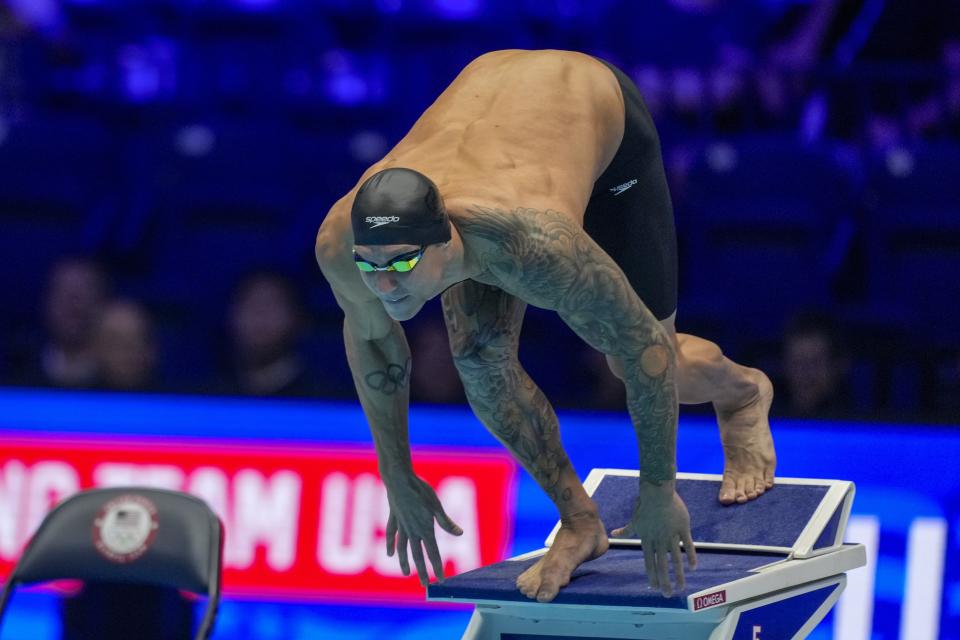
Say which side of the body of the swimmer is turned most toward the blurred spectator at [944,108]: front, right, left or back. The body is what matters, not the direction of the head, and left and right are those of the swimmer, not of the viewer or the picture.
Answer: back

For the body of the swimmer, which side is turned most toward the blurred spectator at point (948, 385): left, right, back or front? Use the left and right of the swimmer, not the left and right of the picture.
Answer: back

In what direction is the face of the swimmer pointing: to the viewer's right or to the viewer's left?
to the viewer's left

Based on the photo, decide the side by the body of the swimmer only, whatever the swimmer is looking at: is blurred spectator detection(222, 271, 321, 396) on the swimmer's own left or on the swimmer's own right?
on the swimmer's own right

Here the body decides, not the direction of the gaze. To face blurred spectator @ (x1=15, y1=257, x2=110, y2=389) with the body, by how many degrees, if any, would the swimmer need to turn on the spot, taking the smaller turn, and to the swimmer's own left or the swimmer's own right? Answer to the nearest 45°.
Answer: approximately 90° to the swimmer's own right

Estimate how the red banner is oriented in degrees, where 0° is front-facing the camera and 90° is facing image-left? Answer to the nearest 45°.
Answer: approximately 0°

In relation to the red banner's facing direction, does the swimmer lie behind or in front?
in front

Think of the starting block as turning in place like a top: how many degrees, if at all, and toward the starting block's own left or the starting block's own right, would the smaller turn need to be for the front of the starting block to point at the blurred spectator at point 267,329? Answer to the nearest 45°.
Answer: approximately 90° to the starting block's own right

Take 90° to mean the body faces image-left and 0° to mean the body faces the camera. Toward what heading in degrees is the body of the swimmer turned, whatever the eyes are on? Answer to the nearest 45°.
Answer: approximately 45°

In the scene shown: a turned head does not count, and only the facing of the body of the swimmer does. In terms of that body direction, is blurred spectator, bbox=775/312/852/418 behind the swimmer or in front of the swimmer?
behind
